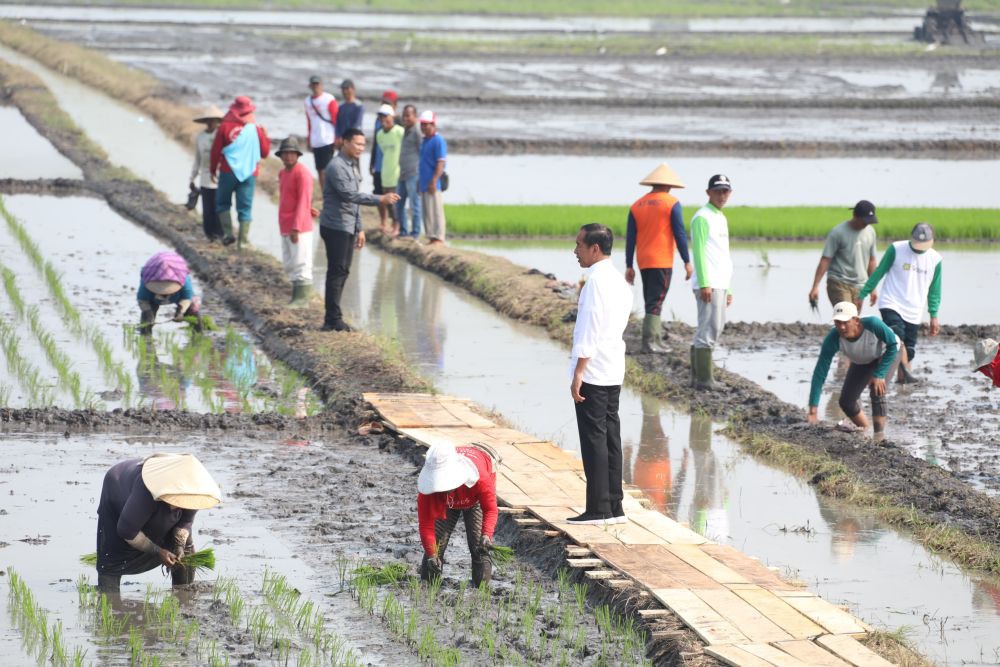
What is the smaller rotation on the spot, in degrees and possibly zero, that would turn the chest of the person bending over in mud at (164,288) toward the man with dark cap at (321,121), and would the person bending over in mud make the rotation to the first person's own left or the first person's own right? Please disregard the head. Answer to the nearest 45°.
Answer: approximately 180°

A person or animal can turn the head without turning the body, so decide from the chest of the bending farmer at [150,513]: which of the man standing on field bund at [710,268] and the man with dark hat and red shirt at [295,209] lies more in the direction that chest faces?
the man standing on field bund

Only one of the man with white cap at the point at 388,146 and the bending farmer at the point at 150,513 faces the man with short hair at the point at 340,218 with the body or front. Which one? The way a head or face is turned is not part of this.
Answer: the man with white cap at the point at 388,146

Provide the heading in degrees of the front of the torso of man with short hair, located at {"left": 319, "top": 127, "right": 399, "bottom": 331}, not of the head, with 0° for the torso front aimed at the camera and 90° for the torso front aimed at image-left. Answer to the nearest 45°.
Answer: approximately 270°

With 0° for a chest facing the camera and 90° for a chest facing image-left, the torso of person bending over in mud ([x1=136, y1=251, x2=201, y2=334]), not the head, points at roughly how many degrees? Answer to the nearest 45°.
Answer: approximately 0°

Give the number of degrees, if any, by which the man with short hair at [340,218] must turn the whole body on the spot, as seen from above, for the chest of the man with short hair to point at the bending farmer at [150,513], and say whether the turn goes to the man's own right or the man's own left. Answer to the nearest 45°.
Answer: approximately 90° to the man's own right

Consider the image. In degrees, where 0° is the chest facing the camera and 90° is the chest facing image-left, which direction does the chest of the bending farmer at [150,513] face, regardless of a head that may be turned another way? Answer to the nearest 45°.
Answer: approximately 315°

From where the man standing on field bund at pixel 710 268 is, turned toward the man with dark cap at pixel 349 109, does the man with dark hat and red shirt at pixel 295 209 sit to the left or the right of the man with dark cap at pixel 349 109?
left

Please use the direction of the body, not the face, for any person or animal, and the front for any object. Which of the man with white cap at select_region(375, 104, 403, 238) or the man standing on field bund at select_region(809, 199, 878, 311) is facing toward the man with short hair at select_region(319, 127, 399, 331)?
the man with white cap at select_region(375, 104, 403, 238)
